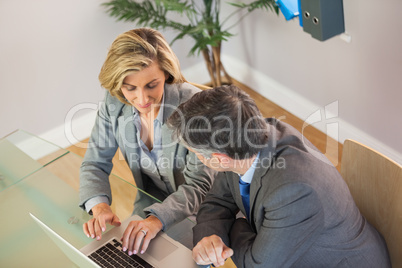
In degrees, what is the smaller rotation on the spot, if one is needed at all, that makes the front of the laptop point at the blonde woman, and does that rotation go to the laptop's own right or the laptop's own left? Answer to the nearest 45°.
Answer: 0° — it already faces them

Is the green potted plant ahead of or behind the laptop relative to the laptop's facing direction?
ahead

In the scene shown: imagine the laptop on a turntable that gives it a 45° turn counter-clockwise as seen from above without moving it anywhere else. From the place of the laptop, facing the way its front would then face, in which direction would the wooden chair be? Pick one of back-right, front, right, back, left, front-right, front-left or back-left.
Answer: right

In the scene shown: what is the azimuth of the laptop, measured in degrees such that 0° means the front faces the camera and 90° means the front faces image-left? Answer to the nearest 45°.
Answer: approximately 225°
